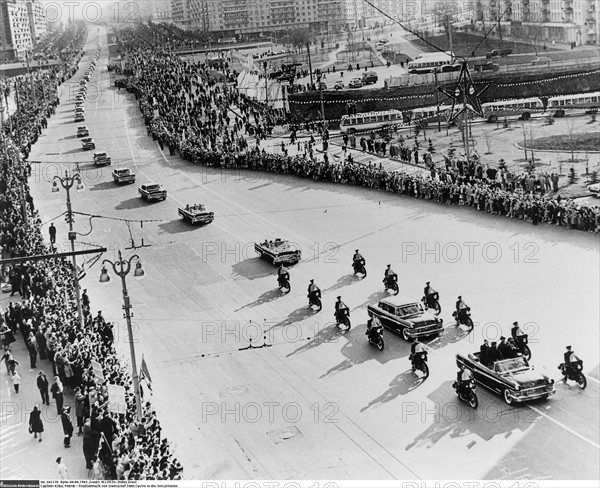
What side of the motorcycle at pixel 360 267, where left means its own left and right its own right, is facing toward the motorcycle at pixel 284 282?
right

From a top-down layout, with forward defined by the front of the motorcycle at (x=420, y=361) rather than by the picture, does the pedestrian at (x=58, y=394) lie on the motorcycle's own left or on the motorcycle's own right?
on the motorcycle's own right

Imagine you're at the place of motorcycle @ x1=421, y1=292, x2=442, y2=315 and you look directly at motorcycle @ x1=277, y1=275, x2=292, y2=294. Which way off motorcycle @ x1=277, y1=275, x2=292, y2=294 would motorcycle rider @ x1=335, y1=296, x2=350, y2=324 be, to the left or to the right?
left

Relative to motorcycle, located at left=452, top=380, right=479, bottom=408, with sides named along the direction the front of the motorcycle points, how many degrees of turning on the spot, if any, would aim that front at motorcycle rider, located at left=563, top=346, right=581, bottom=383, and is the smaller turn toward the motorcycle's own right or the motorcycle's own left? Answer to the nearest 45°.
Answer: approximately 90° to the motorcycle's own left

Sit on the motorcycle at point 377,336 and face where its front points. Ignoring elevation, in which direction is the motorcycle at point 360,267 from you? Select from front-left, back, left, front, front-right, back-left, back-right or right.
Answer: back-left

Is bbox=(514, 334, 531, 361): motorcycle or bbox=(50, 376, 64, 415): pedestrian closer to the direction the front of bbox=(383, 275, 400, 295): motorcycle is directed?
the motorcycle

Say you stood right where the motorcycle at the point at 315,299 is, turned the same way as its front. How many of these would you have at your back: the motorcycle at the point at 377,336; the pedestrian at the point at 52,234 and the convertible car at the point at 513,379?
1
